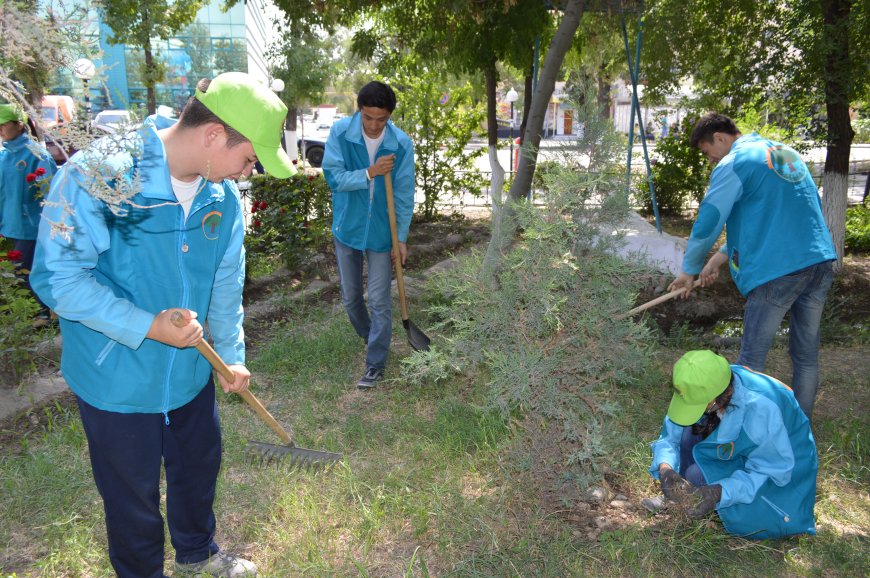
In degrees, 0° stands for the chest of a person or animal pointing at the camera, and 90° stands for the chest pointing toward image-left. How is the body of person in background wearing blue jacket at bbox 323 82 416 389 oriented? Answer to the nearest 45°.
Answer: approximately 0°

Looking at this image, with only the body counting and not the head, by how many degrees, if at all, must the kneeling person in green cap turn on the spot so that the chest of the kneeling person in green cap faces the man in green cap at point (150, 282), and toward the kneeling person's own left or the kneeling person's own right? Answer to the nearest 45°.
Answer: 0° — they already face them

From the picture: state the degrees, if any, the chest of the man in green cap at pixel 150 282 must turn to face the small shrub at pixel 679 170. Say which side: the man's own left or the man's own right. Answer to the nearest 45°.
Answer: approximately 90° to the man's own left

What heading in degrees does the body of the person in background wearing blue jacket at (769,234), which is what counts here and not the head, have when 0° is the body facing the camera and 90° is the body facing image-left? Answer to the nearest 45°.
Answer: approximately 135°

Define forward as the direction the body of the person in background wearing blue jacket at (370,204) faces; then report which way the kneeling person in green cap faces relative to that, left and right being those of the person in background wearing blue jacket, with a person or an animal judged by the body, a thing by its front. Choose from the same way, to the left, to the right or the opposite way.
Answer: to the right

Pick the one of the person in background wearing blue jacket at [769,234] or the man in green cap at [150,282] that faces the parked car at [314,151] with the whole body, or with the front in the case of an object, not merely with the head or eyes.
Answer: the person in background wearing blue jacket

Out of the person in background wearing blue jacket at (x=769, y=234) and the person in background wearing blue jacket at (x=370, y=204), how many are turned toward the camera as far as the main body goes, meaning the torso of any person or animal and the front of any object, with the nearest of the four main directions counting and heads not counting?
1

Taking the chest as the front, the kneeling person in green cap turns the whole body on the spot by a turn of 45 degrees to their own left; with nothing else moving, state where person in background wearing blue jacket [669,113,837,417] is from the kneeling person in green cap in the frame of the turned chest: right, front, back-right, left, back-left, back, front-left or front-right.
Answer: back

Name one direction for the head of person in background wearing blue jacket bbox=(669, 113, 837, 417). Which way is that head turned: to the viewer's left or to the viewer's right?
to the viewer's left

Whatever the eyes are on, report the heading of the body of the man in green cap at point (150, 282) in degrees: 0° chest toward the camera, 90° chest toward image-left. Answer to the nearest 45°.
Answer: approximately 315°

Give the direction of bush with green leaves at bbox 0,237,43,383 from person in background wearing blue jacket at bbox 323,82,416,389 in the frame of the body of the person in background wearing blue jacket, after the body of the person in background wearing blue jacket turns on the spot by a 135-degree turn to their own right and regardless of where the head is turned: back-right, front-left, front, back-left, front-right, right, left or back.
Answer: front-left

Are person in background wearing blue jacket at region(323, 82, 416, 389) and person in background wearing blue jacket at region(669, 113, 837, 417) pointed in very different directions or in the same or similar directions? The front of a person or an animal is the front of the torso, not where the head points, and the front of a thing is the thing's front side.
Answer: very different directions
